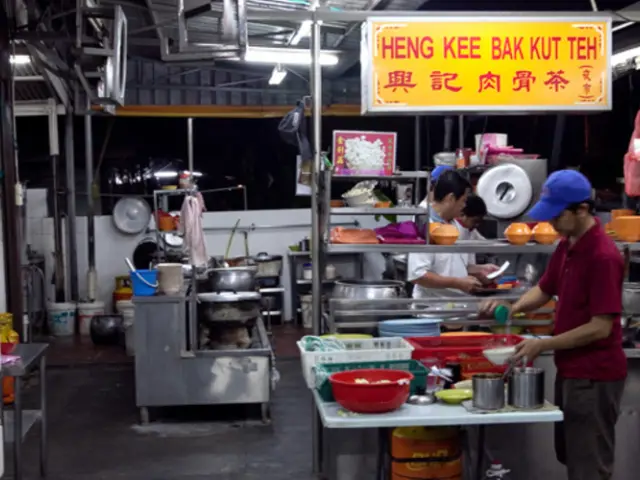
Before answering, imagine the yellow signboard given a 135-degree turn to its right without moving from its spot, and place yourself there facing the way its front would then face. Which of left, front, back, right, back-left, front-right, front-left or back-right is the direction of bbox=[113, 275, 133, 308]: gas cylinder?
front

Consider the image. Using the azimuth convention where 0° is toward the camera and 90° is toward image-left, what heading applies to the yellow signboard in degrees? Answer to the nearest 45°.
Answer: approximately 0°

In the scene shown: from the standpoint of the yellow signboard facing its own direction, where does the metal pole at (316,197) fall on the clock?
The metal pole is roughly at 3 o'clock from the yellow signboard.
